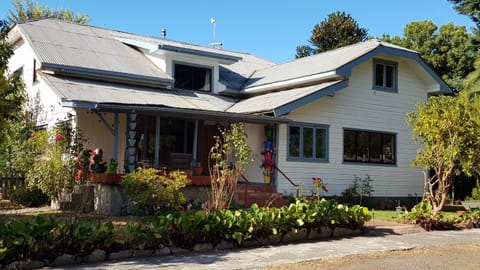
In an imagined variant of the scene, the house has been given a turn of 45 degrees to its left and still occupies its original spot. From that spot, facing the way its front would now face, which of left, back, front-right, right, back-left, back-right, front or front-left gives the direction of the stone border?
front

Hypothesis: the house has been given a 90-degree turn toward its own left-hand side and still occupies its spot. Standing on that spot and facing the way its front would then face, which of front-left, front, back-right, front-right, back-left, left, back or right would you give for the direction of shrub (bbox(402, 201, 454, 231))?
front

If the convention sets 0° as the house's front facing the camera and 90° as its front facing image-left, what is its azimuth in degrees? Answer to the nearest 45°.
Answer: approximately 45°

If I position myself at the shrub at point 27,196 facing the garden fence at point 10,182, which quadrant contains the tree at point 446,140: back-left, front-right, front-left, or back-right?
back-right

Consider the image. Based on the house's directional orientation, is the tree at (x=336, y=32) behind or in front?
behind

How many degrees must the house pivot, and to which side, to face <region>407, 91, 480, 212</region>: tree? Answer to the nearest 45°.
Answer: approximately 90° to its left

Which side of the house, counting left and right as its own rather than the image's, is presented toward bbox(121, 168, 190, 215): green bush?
front
